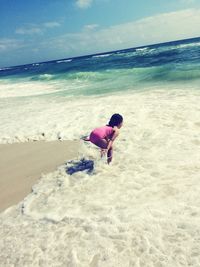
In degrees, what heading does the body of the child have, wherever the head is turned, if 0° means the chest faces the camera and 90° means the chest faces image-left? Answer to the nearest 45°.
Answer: approximately 270°
